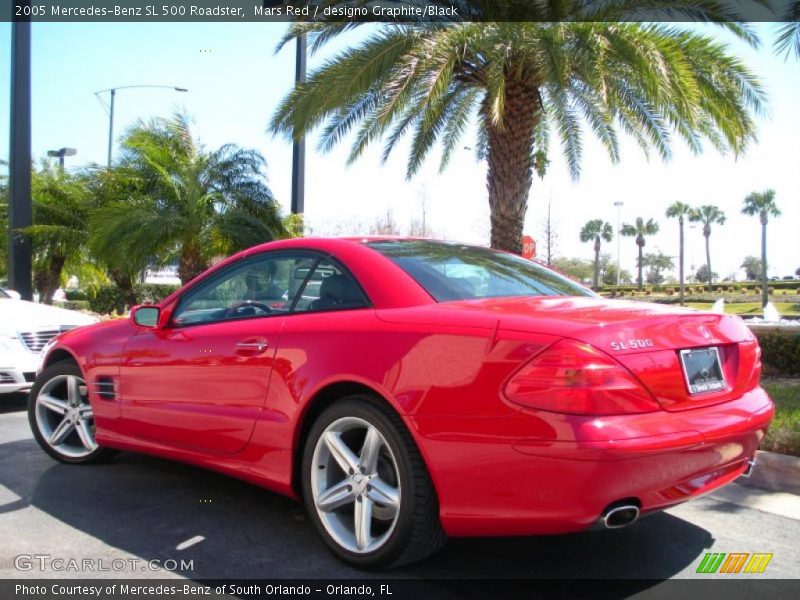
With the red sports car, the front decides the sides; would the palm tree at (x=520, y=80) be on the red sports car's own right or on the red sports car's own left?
on the red sports car's own right

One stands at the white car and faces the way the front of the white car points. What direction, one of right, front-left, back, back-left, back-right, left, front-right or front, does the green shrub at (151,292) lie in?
back-left

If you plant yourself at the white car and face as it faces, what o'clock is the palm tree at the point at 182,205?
The palm tree is roughly at 8 o'clock from the white car.

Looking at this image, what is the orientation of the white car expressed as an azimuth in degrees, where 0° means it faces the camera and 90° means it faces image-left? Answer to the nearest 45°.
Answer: approximately 315°

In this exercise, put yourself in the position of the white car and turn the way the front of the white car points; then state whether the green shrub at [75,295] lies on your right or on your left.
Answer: on your left

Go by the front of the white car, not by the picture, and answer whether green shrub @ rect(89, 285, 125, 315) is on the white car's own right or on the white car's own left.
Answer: on the white car's own left

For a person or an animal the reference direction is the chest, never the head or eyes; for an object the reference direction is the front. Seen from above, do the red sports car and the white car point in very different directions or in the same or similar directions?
very different directions

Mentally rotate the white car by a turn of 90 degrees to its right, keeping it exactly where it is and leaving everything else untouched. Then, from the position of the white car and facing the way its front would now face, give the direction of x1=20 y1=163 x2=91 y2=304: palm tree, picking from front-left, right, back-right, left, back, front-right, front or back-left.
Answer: back-right

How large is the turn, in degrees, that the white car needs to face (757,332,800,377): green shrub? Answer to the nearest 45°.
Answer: approximately 45° to its left

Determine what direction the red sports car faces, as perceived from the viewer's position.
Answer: facing away from the viewer and to the left of the viewer

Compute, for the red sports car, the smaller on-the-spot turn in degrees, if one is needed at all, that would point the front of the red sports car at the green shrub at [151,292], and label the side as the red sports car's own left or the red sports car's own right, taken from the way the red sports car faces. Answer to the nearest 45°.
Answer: approximately 45° to the red sports car's own right

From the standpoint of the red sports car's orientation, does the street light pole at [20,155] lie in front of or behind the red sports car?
in front

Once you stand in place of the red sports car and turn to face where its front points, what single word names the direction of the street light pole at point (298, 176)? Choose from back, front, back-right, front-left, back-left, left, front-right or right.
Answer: front-right

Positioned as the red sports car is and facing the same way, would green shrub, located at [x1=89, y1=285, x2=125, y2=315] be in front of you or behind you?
in front
